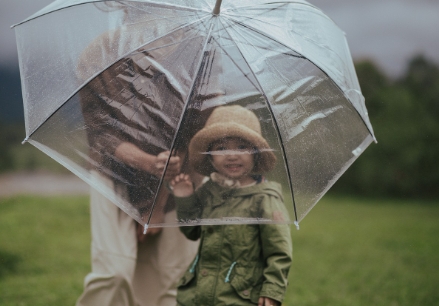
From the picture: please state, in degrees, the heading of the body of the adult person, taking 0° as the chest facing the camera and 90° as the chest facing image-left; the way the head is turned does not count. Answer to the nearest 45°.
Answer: approximately 315°

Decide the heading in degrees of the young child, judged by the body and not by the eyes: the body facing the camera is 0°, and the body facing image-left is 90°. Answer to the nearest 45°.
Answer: approximately 0°

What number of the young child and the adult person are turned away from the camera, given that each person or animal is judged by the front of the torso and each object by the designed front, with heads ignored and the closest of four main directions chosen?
0

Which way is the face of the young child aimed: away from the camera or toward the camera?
toward the camera
